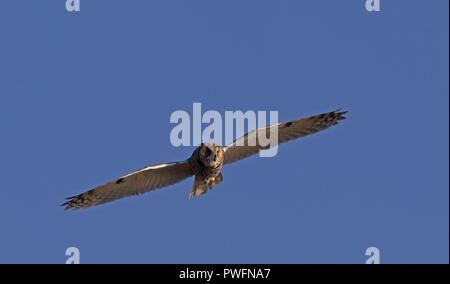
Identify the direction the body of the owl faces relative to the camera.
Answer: toward the camera
